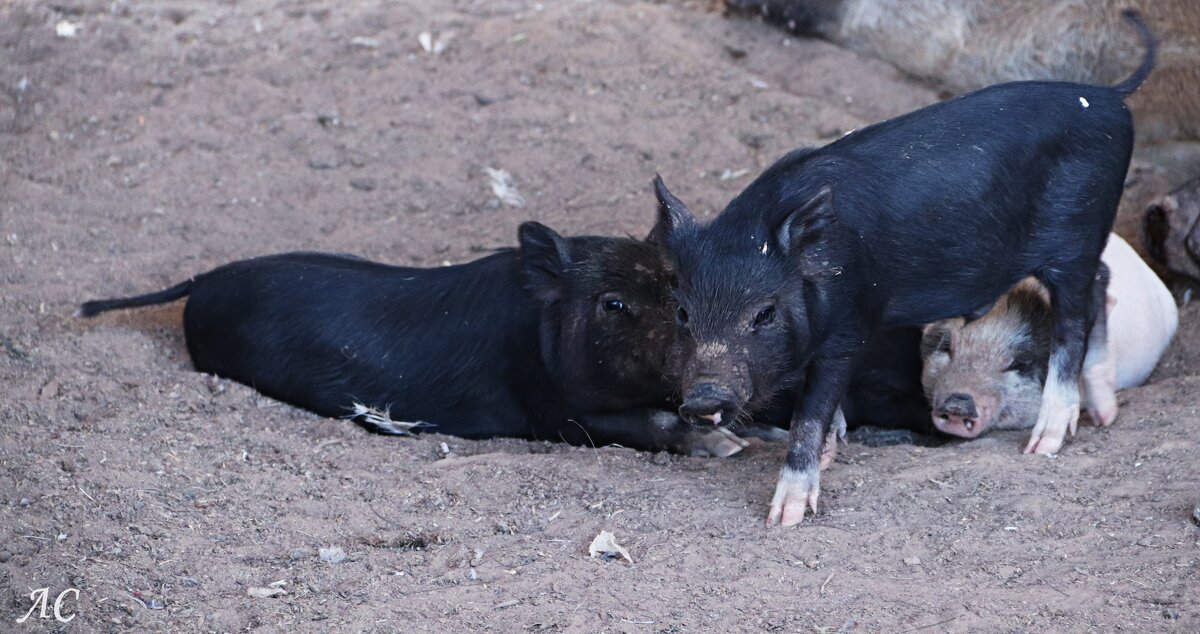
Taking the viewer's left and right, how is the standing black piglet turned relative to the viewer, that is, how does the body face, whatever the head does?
facing the viewer and to the left of the viewer

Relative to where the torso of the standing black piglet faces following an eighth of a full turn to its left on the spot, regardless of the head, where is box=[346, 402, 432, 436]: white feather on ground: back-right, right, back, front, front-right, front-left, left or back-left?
right

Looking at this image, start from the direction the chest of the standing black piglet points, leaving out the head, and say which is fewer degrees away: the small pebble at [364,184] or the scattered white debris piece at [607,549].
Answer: the scattered white debris piece

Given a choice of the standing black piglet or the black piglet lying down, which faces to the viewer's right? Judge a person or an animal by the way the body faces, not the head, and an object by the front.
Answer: the black piglet lying down

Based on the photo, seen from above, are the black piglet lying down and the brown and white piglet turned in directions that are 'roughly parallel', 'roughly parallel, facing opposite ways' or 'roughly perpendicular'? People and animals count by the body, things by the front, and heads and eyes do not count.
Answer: roughly parallel, facing opposite ways

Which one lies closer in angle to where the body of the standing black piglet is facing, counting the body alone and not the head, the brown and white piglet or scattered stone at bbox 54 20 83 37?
the scattered stone

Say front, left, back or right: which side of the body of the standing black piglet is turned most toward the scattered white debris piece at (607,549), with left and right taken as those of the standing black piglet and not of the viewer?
front

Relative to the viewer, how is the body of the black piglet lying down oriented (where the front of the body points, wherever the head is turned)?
to the viewer's right

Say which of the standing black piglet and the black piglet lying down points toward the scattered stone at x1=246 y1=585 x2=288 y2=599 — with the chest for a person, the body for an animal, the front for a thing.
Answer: the standing black piglet

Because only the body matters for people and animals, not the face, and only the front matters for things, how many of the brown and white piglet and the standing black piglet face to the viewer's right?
0

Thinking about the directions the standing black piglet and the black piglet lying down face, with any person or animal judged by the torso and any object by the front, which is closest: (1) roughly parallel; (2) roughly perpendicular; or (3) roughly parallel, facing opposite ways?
roughly parallel, facing opposite ways

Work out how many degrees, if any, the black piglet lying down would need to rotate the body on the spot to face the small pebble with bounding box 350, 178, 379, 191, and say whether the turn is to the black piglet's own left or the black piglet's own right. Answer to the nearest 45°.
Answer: approximately 90° to the black piglet's own left

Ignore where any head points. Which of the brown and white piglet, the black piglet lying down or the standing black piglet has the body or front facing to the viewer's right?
the black piglet lying down

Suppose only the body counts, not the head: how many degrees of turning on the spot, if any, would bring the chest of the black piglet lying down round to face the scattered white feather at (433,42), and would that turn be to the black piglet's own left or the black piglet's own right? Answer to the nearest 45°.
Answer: approximately 90° to the black piglet's own left

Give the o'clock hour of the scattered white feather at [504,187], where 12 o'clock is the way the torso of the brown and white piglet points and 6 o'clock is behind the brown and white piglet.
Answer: The scattered white feather is roughly at 2 o'clock from the brown and white piglet.

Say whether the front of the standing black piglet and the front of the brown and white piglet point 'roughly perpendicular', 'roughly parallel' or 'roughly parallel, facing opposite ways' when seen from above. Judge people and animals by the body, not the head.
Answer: roughly parallel

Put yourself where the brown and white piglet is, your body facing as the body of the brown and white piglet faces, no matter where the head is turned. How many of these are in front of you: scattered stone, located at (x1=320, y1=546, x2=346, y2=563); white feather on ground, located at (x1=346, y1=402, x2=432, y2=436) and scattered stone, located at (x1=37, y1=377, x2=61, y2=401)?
3

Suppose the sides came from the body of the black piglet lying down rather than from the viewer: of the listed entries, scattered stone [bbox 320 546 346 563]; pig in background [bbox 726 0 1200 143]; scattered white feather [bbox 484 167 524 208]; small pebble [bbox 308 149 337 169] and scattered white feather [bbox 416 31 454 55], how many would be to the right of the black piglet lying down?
1

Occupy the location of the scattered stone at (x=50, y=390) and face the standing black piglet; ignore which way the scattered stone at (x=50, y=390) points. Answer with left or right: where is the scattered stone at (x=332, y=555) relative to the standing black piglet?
right
